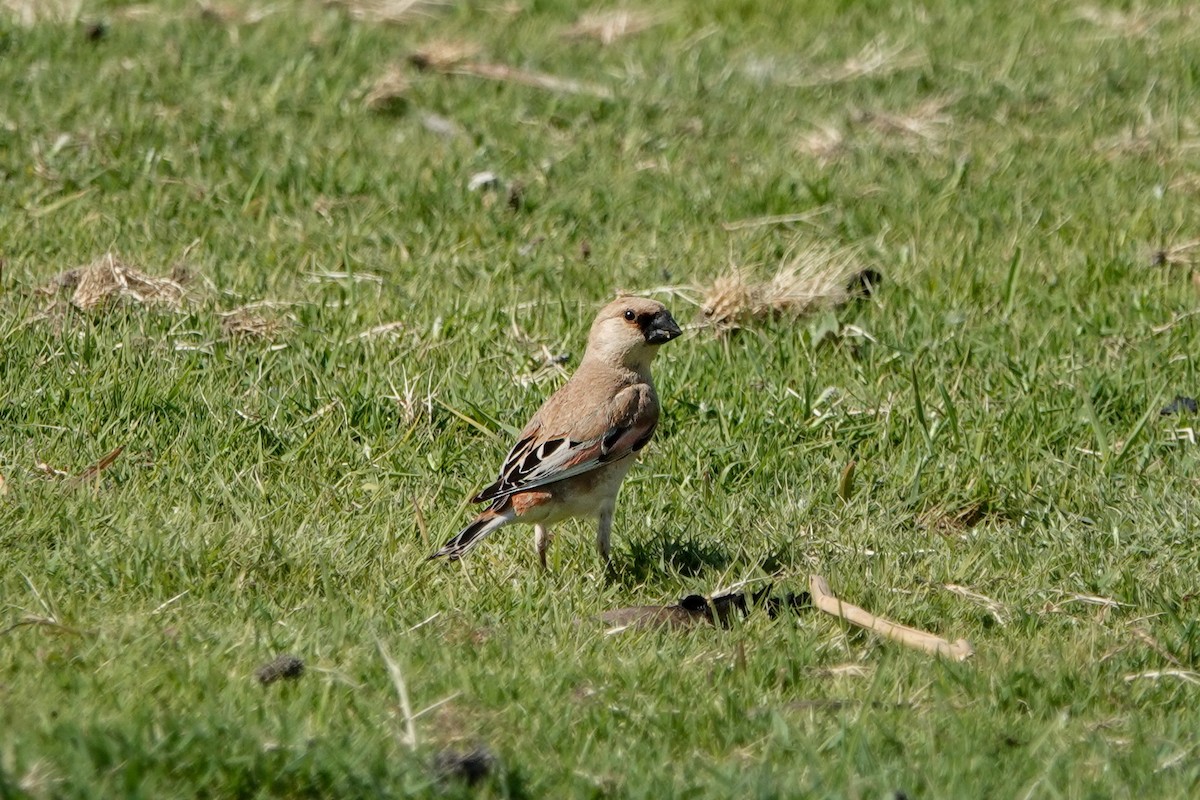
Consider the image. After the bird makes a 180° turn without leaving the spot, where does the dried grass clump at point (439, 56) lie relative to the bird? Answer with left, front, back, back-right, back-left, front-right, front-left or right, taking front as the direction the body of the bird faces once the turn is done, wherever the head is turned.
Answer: right

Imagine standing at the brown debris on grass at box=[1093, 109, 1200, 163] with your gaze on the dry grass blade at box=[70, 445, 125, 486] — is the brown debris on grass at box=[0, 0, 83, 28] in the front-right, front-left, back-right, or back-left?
front-right

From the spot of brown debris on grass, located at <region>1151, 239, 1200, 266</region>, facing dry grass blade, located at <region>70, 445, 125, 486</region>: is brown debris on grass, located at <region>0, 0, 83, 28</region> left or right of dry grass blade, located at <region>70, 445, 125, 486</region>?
right

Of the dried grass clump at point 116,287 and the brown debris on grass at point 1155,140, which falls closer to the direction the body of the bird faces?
the brown debris on grass

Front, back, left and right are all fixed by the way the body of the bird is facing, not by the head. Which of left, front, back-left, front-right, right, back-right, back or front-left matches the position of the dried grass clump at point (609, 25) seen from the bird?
left

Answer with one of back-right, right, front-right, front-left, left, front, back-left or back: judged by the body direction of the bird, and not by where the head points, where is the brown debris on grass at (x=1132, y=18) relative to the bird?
front-left

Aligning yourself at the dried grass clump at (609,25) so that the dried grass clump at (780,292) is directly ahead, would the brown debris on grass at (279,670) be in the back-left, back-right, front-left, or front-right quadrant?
front-right

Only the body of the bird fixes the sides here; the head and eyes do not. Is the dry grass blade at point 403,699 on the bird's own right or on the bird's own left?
on the bird's own right

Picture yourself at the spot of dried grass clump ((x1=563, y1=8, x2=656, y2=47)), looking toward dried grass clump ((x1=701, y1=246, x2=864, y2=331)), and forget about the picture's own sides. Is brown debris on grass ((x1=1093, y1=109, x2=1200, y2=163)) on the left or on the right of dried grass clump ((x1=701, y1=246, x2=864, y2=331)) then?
left

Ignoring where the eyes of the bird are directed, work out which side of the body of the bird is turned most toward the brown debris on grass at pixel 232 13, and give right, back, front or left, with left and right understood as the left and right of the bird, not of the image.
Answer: left

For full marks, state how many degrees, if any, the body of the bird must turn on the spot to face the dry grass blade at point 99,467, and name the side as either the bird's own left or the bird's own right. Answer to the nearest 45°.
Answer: approximately 180°

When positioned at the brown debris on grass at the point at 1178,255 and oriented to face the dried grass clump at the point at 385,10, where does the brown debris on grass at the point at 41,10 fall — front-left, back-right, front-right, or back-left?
front-left

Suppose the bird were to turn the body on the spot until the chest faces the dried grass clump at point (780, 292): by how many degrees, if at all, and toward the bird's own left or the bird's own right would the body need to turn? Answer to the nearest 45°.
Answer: approximately 45° to the bird's own left

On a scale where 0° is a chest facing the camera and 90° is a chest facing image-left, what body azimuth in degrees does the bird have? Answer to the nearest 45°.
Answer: approximately 270°

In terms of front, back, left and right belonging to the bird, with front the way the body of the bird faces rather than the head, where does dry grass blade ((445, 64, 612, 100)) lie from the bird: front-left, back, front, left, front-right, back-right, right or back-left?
left

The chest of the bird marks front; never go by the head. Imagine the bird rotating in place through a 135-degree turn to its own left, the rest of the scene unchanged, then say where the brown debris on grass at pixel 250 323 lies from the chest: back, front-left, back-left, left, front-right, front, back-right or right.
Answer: front

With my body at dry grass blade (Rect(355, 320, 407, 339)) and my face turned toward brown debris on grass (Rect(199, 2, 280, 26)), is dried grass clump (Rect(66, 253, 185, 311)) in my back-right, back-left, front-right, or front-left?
front-left

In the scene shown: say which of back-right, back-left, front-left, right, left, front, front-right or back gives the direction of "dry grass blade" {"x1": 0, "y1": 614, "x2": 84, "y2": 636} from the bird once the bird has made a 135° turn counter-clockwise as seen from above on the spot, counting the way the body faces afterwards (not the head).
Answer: left

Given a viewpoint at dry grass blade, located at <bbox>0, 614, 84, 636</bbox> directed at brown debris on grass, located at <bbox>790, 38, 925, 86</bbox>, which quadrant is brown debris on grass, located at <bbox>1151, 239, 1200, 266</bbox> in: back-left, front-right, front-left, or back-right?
front-right
